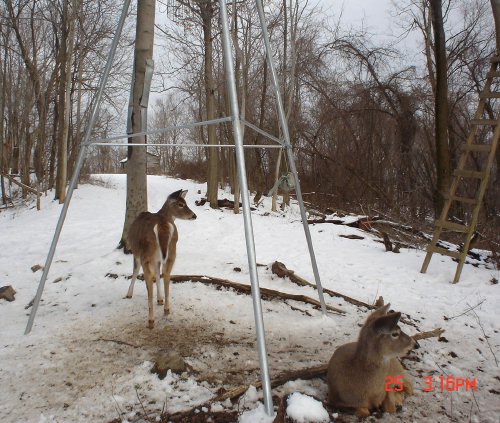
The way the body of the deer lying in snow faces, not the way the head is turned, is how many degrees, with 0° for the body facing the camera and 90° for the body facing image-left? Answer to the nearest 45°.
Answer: approximately 315°

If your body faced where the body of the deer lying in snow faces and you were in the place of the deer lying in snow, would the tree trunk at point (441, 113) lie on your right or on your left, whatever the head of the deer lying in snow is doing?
on your left

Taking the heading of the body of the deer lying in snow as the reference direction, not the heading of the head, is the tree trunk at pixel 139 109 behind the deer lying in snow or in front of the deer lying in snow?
behind

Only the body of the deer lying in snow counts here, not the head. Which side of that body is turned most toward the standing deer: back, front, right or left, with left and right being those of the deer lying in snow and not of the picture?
back

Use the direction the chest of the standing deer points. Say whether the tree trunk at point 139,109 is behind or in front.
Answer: in front

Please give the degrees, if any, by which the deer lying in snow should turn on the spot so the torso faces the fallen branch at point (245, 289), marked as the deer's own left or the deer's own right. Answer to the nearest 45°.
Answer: approximately 180°
